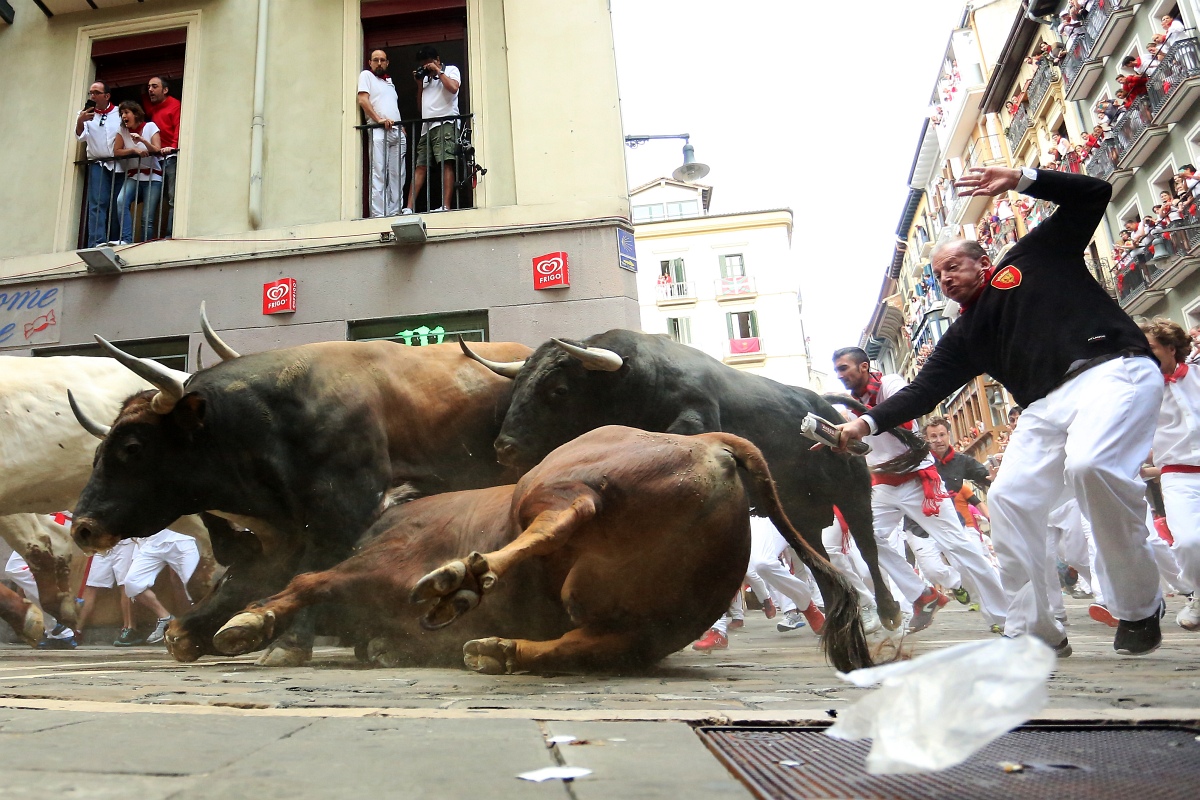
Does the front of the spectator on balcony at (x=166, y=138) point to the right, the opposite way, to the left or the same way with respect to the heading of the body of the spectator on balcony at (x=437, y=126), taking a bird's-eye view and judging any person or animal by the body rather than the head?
the same way

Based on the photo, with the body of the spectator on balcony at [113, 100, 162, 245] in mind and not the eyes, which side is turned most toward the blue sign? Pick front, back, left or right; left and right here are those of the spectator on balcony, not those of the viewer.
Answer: left

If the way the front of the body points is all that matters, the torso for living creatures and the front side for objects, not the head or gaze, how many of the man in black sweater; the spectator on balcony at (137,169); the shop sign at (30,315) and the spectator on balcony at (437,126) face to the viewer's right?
0

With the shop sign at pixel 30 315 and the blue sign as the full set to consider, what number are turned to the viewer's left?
0

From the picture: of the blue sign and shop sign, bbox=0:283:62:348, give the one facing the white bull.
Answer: the shop sign

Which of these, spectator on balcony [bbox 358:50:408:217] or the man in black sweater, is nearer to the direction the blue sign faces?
the man in black sweater

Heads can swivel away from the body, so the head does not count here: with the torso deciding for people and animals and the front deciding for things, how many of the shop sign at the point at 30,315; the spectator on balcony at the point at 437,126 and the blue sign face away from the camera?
0

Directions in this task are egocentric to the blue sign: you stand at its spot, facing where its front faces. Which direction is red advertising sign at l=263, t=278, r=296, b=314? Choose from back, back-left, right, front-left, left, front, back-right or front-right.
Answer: back-right

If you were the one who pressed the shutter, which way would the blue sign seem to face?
facing the viewer and to the right of the viewer

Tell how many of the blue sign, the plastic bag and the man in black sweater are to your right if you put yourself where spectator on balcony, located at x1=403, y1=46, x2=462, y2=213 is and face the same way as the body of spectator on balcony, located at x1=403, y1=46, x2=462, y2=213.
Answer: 0

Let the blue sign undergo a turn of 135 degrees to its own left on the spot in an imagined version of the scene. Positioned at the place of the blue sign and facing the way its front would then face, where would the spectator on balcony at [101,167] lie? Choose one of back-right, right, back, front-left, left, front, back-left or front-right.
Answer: left

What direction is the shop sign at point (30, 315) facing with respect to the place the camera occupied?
facing the viewer

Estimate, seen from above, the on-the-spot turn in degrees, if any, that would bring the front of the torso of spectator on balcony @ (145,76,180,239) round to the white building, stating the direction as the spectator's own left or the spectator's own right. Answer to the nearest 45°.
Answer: approximately 180°

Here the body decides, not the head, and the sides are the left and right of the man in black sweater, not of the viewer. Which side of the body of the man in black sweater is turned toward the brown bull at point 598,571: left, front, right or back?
front

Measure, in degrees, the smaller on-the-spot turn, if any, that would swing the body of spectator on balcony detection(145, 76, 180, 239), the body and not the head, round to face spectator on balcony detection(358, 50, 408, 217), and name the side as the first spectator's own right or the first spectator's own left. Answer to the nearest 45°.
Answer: approximately 90° to the first spectator's own left

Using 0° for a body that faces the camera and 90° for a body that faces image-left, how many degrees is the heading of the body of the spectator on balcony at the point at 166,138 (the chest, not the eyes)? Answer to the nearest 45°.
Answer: approximately 45°

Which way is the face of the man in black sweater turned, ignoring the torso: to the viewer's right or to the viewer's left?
to the viewer's left
